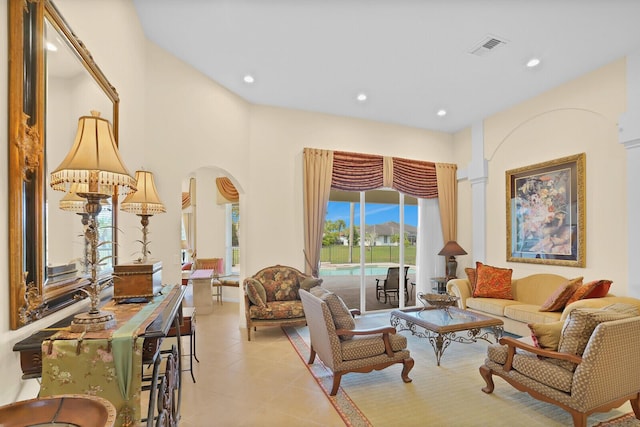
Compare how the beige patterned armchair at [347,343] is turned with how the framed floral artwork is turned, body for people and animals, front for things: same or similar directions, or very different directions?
very different directions

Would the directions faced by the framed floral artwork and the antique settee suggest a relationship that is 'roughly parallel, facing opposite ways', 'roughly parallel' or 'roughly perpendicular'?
roughly perpendicular

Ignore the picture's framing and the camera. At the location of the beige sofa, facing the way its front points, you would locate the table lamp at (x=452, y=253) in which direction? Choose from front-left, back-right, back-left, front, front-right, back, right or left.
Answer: right

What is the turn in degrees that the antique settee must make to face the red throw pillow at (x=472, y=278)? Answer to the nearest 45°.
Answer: approximately 90° to its left

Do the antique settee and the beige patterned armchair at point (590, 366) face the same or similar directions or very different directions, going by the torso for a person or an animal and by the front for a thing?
very different directions

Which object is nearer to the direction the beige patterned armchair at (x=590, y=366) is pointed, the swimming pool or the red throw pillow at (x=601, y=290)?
the swimming pool

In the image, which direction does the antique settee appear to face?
toward the camera

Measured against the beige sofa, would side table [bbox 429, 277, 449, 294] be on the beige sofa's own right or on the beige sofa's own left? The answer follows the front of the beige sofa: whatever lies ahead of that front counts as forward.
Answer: on the beige sofa's own right

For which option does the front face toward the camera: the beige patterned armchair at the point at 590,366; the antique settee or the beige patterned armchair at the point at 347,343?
the antique settee

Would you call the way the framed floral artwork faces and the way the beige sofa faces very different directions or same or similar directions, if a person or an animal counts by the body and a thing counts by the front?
same or similar directions

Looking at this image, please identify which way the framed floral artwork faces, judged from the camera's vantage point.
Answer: facing the viewer and to the left of the viewer
